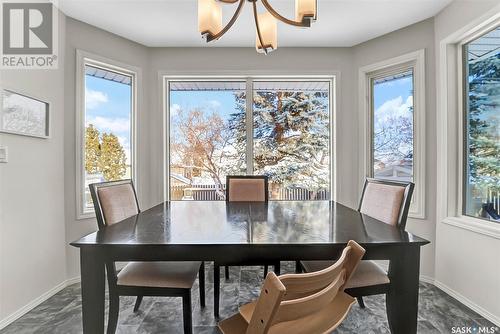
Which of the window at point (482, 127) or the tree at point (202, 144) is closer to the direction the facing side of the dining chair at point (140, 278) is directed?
the window

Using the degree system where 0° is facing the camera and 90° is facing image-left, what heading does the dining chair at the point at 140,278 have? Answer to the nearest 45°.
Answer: approximately 270°

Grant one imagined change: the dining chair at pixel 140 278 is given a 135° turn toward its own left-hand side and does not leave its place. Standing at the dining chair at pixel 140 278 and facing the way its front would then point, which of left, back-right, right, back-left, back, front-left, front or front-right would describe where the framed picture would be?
front

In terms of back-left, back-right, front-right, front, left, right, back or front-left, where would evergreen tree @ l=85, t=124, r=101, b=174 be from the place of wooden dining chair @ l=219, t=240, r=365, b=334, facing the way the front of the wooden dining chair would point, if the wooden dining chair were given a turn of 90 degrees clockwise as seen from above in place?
left

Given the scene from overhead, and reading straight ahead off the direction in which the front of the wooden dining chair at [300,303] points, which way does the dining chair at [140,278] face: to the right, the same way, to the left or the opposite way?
to the right

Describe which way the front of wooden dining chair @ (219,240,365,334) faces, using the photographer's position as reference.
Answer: facing away from the viewer and to the left of the viewer

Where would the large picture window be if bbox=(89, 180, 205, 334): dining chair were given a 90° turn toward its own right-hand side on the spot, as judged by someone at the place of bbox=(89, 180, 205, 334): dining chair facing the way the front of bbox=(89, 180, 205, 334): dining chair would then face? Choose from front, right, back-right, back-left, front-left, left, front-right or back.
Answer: back-left

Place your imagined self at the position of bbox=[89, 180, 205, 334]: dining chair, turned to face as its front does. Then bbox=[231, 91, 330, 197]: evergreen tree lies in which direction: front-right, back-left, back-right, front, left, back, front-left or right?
front-left

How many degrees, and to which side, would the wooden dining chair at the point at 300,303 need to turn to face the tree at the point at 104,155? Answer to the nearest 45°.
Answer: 0° — it already faces it

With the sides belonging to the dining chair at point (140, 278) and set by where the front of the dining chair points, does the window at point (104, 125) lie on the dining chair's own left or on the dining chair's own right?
on the dining chair's own left

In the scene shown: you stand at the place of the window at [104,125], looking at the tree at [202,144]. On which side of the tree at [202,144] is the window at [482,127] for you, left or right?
right

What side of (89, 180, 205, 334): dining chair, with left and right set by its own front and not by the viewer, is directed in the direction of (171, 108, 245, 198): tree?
left

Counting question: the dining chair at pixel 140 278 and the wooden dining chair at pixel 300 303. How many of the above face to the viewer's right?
1
